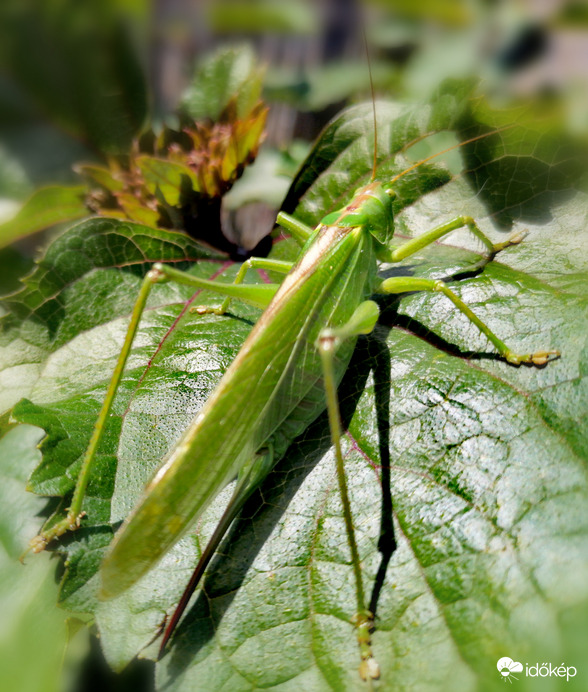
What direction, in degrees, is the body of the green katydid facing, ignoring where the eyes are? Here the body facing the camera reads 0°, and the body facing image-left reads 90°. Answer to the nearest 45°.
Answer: approximately 225°
